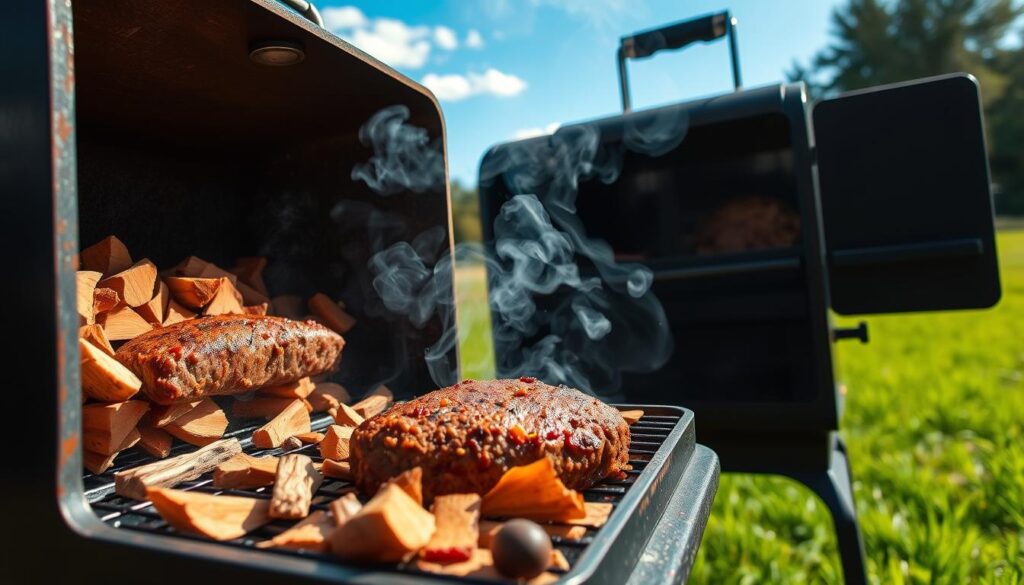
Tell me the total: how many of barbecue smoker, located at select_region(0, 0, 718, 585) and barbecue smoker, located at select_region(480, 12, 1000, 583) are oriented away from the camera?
0

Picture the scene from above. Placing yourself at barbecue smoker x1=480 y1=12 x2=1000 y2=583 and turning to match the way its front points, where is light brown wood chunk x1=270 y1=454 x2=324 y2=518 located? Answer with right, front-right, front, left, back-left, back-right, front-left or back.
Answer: front

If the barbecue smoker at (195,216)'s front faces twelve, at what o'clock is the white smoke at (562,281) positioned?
The white smoke is roughly at 9 o'clock from the barbecue smoker.

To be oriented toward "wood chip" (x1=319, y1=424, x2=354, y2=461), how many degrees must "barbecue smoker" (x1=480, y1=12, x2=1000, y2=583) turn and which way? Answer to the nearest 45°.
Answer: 0° — it already faces it

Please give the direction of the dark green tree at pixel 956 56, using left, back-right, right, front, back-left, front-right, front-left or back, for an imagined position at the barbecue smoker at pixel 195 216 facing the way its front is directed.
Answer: left

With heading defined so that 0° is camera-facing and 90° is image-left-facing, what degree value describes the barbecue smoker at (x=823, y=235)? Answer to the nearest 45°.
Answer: approximately 45°

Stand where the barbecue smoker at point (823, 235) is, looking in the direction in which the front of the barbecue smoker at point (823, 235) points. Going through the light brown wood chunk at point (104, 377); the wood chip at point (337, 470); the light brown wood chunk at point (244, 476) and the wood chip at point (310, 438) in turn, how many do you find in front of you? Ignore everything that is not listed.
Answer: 4

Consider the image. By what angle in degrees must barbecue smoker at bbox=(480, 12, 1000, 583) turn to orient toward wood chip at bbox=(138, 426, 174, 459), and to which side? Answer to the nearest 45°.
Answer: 0° — it already faces it

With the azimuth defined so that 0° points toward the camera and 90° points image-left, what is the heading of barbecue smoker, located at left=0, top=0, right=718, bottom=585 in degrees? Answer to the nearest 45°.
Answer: approximately 315°
